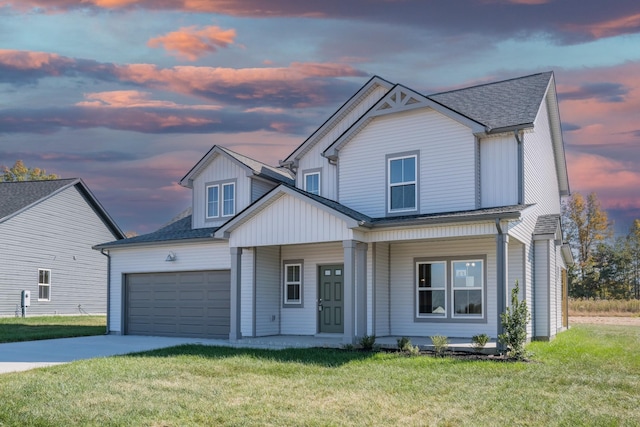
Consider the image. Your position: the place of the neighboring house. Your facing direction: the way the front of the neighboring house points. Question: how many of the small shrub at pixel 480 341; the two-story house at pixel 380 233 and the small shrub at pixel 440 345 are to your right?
0

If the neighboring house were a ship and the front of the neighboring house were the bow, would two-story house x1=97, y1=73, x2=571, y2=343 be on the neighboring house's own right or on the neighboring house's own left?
on the neighboring house's own left

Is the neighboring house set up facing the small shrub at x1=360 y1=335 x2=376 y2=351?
no

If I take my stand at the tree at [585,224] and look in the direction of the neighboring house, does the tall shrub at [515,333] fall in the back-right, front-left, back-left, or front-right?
front-left

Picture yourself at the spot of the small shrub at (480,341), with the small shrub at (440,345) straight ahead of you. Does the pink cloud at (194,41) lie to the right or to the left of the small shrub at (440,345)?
right

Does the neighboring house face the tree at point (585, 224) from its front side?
no

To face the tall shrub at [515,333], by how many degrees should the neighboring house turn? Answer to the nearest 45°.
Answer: approximately 45° to its left

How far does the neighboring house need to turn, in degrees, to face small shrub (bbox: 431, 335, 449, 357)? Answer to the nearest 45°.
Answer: approximately 45° to its left
